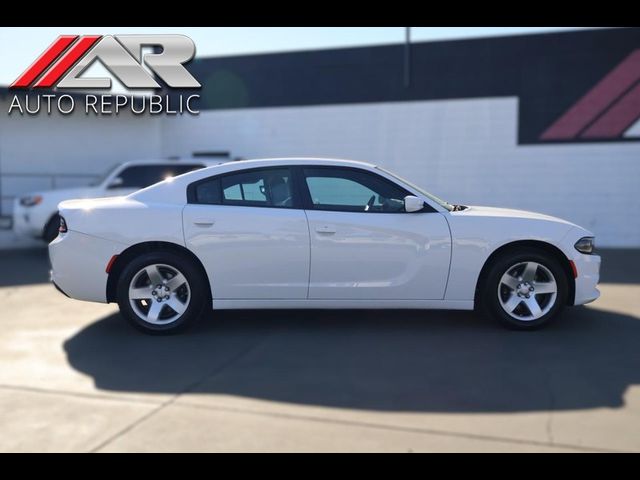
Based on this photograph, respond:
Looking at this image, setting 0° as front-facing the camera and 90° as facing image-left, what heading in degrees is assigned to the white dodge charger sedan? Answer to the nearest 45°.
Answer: approximately 270°
